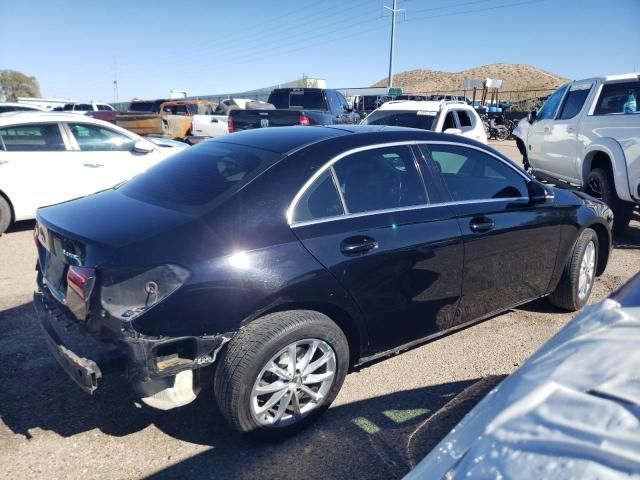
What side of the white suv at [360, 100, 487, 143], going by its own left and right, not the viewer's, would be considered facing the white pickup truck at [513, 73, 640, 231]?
left

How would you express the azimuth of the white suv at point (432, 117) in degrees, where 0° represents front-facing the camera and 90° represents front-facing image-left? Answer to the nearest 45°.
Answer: approximately 45°

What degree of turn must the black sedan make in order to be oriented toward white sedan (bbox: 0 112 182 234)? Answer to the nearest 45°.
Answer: approximately 90° to its left

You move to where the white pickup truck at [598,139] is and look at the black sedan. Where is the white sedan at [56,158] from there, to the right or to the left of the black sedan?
right

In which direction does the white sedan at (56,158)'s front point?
to the viewer's right

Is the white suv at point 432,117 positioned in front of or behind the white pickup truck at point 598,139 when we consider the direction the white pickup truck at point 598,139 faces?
in front

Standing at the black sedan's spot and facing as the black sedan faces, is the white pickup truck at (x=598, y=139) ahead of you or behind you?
ahead

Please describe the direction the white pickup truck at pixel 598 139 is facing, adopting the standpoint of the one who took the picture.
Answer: facing away from the viewer and to the left of the viewer

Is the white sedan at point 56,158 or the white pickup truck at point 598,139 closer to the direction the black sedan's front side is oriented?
the white pickup truck

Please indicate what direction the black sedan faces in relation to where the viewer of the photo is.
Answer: facing away from the viewer and to the right of the viewer
